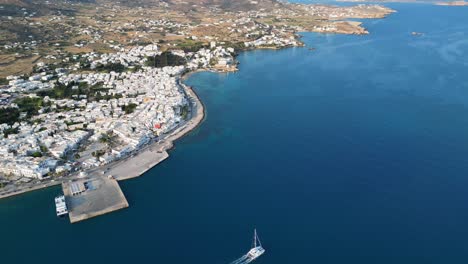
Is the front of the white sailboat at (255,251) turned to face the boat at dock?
no

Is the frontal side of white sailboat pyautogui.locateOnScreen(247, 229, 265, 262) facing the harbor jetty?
no

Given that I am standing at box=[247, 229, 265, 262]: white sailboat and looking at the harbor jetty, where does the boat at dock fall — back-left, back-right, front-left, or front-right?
front-left
